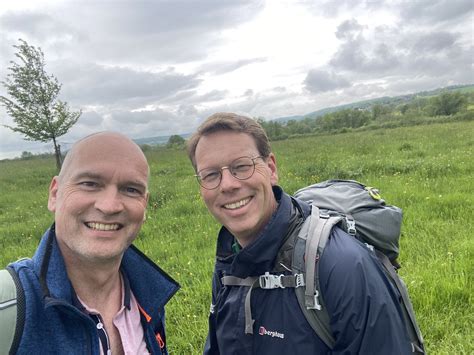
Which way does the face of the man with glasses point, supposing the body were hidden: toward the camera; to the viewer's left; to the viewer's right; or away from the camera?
toward the camera

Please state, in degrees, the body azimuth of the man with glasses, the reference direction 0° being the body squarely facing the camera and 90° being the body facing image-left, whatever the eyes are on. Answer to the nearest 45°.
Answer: approximately 45°

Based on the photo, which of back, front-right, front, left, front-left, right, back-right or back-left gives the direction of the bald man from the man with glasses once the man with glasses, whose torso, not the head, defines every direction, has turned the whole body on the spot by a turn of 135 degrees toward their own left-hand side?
back

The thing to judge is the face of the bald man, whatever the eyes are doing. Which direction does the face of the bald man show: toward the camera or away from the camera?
toward the camera

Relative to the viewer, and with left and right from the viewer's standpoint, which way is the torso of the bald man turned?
facing the viewer and to the right of the viewer
